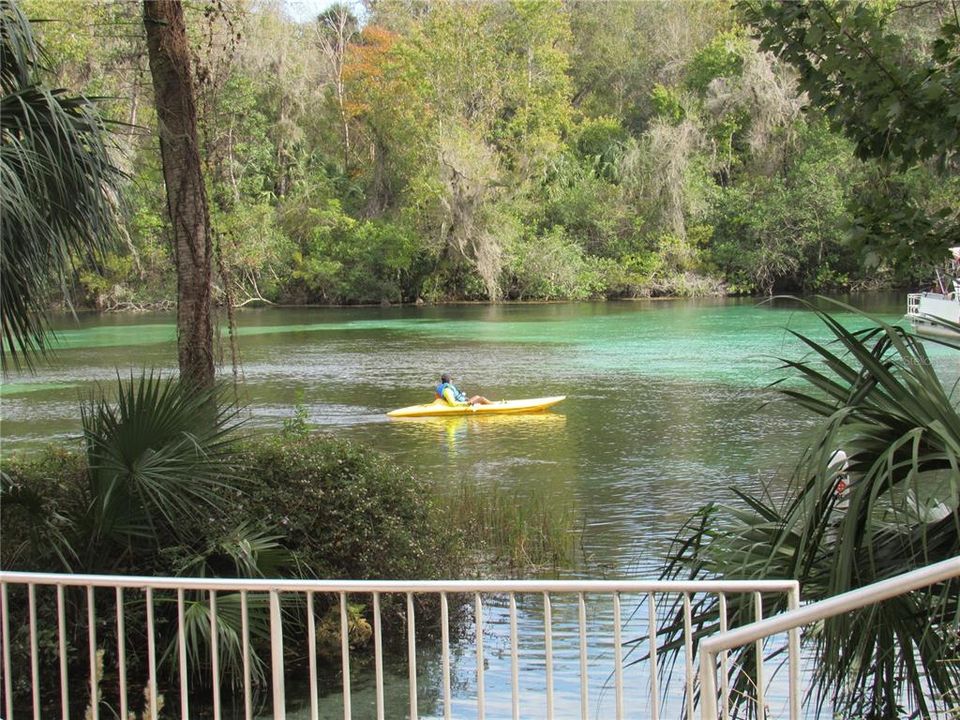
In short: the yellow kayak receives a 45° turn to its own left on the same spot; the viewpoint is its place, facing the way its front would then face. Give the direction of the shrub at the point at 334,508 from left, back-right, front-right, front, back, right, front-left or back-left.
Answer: back-right

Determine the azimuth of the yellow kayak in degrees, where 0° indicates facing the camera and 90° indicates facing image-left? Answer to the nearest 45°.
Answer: approximately 270°

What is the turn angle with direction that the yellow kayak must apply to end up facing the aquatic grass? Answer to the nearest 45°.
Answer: approximately 90° to its right

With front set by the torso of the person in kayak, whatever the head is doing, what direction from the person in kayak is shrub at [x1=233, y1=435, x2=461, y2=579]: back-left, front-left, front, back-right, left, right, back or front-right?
right

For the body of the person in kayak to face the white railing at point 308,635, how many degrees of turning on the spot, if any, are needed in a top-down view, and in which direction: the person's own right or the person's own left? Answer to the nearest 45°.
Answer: approximately 90° to the person's own right

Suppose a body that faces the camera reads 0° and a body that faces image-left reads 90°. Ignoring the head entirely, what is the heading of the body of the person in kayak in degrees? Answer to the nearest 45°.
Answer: approximately 270°

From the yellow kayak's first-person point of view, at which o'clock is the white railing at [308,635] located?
The white railing is roughly at 3 o'clock from the yellow kayak.

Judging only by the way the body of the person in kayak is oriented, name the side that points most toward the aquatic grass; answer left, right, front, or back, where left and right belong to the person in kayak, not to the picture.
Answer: right

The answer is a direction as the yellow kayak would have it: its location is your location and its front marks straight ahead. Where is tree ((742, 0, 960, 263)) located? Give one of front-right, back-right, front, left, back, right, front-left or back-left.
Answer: right
